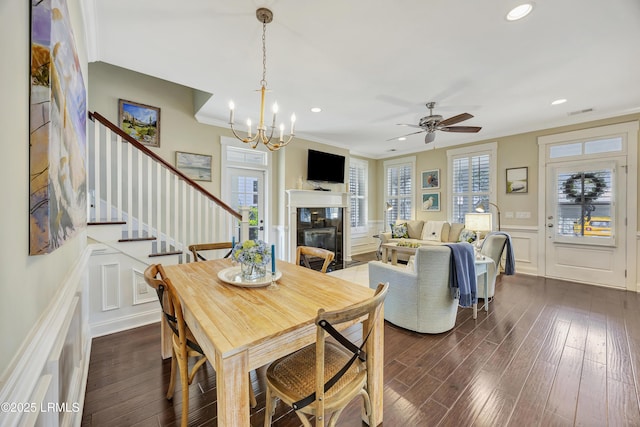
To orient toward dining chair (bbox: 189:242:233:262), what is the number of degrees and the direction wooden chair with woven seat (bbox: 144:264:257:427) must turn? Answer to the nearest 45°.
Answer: approximately 45° to its left

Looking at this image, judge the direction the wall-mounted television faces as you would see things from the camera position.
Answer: facing the viewer and to the right of the viewer

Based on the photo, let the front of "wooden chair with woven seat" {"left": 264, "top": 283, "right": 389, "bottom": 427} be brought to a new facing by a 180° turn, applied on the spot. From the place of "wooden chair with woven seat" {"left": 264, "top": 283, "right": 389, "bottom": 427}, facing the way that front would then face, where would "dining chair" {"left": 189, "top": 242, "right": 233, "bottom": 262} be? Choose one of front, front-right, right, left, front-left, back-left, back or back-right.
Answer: back

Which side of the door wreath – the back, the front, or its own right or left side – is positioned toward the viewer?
front

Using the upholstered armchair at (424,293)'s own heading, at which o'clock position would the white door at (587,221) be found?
The white door is roughly at 3 o'clock from the upholstered armchair.

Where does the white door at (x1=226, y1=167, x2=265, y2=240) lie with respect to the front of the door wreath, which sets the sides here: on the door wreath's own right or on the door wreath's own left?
on the door wreath's own right

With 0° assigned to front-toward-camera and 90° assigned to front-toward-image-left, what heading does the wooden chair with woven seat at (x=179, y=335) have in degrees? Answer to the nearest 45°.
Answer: approximately 225°

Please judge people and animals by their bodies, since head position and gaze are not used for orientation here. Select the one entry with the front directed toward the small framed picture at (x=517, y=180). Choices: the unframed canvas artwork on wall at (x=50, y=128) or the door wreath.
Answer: the unframed canvas artwork on wall

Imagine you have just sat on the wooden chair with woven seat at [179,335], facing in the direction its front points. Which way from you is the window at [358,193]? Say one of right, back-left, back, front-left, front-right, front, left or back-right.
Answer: front

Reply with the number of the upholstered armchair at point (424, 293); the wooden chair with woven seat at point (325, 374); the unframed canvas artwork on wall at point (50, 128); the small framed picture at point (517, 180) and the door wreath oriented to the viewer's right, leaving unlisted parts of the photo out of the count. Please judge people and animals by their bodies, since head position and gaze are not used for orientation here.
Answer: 1

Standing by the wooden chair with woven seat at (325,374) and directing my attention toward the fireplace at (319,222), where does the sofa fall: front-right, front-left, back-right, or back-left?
front-right

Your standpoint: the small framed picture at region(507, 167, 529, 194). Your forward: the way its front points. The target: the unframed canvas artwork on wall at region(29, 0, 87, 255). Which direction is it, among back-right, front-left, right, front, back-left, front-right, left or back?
front

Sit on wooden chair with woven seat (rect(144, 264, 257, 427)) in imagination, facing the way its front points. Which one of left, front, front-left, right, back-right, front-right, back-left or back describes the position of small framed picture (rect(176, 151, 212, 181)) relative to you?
front-left

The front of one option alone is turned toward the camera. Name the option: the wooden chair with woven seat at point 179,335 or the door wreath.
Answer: the door wreath

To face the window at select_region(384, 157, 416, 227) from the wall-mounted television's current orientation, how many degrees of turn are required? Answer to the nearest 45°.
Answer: approximately 90° to its left

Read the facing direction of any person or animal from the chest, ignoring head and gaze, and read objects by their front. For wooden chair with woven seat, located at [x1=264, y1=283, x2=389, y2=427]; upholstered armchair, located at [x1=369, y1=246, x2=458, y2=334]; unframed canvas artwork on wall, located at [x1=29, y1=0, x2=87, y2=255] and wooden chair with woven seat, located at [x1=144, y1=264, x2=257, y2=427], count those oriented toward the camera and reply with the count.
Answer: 0

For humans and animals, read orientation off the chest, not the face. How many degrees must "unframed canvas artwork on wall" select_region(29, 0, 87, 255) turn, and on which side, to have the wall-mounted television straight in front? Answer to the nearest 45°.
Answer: approximately 45° to its left

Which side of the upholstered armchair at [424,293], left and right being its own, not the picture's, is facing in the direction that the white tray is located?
left

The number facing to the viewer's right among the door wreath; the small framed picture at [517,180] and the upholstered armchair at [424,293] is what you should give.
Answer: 0
